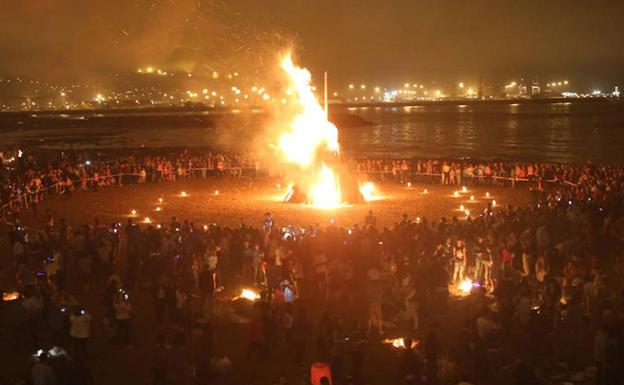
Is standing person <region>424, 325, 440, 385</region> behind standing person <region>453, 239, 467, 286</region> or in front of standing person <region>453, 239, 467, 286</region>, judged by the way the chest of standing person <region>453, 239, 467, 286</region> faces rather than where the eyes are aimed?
in front

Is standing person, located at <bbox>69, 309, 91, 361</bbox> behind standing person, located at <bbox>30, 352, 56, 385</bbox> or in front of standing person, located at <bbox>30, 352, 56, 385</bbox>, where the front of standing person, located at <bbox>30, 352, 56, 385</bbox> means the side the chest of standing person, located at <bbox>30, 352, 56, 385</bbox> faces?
in front

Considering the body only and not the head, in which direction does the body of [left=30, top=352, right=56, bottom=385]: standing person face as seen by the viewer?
away from the camera

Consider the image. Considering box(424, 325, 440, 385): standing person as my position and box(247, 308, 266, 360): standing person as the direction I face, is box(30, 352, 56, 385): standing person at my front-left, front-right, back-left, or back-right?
front-left

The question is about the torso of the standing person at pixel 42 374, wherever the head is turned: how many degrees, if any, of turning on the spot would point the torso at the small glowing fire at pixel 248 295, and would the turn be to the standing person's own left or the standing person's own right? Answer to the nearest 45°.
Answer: approximately 45° to the standing person's own right

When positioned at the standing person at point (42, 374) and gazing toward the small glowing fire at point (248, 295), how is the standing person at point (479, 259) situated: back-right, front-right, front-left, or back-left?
front-right

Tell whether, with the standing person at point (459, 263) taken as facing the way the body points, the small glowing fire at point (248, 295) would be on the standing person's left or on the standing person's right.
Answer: on the standing person's right

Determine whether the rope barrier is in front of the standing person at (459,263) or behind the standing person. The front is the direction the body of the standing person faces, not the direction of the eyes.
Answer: behind

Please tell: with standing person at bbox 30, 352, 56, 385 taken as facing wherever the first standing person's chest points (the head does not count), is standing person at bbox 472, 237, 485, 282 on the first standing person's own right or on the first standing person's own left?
on the first standing person's own right

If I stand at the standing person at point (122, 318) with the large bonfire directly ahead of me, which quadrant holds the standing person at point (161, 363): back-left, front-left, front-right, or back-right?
back-right

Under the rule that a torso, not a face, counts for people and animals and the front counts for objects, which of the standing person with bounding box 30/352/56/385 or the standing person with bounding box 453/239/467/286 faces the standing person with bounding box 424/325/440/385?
the standing person with bounding box 453/239/467/286

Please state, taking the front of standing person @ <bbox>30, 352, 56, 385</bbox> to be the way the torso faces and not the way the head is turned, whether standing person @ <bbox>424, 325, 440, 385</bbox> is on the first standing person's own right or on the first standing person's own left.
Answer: on the first standing person's own right

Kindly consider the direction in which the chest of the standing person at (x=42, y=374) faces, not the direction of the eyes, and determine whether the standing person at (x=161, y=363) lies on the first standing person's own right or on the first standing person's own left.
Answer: on the first standing person's own right

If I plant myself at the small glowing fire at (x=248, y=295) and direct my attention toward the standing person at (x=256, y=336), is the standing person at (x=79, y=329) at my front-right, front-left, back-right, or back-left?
front-right

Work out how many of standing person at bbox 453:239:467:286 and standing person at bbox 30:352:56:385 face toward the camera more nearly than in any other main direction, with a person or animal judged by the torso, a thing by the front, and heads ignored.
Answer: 1
